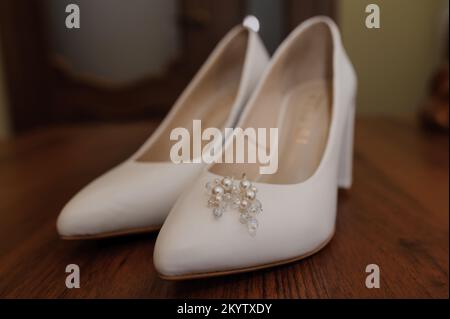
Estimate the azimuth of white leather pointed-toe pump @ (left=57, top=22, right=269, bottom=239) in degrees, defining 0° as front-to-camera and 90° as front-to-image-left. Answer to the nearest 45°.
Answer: approximately 45°

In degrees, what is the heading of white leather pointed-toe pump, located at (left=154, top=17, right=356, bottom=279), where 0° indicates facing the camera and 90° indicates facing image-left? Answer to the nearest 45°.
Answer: approximately 45°
